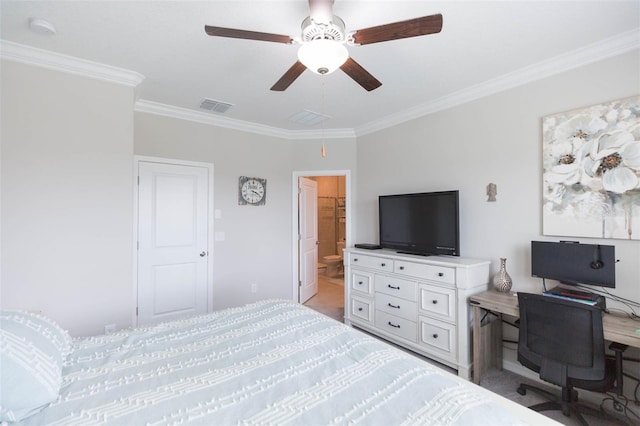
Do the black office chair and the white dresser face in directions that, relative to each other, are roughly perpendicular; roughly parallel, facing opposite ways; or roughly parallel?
roughly parallel, facing opposite ways

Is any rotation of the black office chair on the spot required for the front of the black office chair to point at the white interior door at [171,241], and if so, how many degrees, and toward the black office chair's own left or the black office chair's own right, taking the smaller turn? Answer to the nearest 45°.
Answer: approximately 135° to the black office chair's own left

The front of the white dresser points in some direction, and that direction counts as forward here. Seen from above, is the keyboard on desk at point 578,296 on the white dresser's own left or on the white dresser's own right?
on the white dresser's own left

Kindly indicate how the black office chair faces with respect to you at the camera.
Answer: facing away from the viewer and to the right of the viewer

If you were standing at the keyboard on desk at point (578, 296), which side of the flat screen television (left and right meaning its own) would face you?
left

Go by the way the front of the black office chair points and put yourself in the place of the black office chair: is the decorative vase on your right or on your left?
on your left

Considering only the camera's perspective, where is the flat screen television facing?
facing the viewer and to the left of the viewer

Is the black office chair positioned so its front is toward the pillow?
no

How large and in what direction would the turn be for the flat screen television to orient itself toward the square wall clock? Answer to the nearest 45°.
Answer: approximately 45° to its right

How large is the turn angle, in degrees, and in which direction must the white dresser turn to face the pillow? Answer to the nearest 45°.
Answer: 0° — it already faces it

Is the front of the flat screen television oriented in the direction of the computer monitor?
no

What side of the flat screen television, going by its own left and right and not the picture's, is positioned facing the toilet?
right

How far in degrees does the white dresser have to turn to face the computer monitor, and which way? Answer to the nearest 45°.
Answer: approximately 135° to its left

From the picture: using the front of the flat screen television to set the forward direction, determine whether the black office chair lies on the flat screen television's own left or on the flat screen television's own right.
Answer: on the flat screen television's own left

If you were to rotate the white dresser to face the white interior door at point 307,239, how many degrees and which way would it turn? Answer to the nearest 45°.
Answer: approximately 90° to its right
